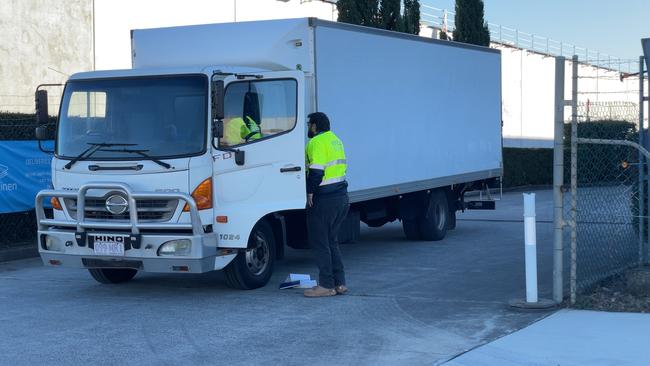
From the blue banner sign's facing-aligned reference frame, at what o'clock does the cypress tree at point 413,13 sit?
The cypress tree is roughly at 8 o'clock from the blue banner sign.

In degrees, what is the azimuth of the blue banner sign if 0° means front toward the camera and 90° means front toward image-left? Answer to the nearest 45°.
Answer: approximately 0°

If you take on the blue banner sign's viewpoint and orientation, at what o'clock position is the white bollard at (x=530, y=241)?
The white bollard is roughly at 11 o'clock from the blue banner sign.

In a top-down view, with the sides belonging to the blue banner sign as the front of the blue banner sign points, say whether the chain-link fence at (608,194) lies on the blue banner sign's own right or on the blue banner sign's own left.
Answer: on the blue banner sign's own left

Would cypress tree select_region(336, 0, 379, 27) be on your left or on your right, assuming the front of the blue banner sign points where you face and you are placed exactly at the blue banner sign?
on your left

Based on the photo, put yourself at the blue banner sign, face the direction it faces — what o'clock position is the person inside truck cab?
The person inside truck cab is roughly at 11 o'clock from the blue banner sign.

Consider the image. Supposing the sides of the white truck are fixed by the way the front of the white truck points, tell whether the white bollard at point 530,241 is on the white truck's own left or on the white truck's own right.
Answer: on the white truck's own left

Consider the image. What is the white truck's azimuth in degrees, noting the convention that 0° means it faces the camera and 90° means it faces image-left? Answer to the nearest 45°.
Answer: approximately 45°

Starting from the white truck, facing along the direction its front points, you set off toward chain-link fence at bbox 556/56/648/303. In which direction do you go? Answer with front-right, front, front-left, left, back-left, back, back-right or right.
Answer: back-left
